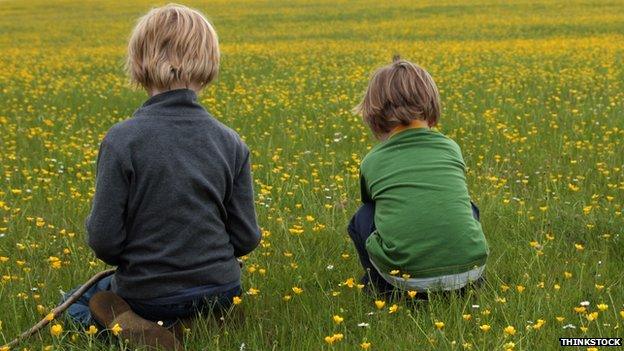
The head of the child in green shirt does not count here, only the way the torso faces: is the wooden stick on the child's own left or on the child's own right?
on the child's own left

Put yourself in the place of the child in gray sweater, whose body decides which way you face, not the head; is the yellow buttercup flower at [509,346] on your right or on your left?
on your right

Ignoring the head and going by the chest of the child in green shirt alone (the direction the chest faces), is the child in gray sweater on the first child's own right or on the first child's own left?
on the first child's own left

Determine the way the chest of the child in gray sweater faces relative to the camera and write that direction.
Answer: away from the camera

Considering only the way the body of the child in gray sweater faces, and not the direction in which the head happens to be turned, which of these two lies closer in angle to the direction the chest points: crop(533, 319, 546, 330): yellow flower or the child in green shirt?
the child in green shirt

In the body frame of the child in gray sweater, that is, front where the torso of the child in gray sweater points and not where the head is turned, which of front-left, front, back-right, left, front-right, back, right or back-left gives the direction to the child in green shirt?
right

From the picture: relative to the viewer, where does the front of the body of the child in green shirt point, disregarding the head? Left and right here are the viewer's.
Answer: facing away from the viewer and to the left of the viewer

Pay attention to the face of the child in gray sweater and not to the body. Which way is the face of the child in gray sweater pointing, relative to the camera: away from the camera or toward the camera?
away from the camera

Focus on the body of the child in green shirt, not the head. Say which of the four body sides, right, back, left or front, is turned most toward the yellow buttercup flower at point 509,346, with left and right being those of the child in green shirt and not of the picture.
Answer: back

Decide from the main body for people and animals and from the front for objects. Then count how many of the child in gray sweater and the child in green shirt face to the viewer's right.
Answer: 0

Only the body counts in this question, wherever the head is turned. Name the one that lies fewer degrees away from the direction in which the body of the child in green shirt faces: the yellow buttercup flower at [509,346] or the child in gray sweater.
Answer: the child in gray sweater

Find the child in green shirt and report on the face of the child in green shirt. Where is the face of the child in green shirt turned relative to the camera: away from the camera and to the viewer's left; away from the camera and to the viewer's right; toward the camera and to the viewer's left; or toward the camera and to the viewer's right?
away from the camera and to the viewer's left

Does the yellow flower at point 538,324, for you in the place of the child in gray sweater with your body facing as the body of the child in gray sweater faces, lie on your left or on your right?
on your right
